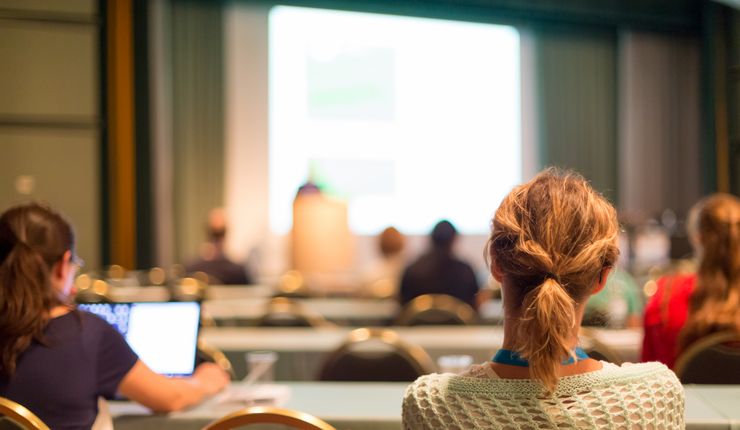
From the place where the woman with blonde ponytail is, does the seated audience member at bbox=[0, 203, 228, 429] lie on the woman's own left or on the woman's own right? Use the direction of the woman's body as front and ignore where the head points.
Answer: on the woman's own left

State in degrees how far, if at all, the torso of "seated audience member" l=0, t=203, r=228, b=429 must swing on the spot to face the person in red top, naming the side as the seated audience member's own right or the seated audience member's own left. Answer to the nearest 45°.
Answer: approximately 45° to the seated audience member's own right

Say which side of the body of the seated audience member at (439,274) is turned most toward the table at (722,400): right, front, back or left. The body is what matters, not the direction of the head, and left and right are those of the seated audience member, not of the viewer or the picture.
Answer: back

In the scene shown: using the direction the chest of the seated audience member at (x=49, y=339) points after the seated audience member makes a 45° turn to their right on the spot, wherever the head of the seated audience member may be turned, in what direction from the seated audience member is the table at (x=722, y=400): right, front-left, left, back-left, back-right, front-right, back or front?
front

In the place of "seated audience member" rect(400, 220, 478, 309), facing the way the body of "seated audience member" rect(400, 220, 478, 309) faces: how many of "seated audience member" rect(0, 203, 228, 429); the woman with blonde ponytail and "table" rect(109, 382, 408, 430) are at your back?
3

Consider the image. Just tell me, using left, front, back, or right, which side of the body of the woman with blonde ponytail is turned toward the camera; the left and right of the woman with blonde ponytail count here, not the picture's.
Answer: back

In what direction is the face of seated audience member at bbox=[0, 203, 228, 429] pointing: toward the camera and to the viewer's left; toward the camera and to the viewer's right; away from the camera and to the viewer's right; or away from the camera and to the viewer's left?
away from the camera and to the viewer's right

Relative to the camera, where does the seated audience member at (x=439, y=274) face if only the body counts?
away from the camera

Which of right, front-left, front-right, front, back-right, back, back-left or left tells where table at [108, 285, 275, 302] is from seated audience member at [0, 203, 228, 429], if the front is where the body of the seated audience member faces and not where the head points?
front-left

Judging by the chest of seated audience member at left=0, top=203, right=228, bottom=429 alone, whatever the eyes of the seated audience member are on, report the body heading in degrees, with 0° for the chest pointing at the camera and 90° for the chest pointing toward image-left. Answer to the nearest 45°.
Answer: approximately 225°

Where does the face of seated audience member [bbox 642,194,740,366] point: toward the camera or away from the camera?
away from the camera

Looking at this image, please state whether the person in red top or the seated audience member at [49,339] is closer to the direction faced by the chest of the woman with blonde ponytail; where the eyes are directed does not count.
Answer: the person in red top

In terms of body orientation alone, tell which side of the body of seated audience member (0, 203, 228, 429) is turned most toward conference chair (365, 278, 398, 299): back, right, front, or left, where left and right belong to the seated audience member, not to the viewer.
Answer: front

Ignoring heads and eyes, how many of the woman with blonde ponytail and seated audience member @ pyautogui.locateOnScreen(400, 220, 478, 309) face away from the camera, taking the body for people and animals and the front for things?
2

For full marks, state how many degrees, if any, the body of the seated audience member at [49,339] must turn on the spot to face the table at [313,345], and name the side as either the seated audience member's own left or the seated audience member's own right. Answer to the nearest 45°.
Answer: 0° — they already face it

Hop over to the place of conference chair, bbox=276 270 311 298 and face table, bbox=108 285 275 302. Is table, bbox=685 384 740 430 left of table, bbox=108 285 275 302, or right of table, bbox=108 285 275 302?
left
